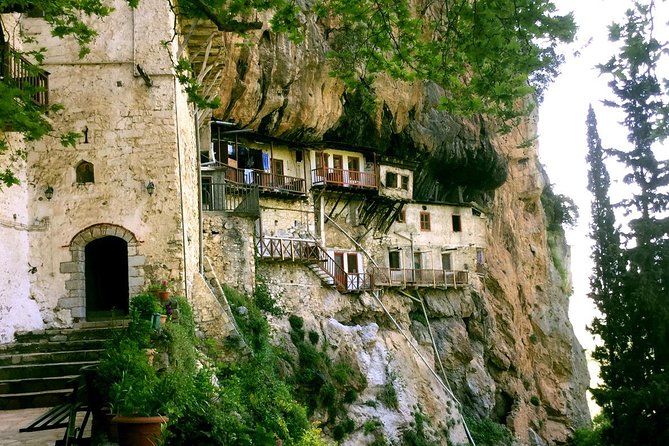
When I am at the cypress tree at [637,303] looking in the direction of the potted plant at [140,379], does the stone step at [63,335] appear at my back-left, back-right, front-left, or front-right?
front-right

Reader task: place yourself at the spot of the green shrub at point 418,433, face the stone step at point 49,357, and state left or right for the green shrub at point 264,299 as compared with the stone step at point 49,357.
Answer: right

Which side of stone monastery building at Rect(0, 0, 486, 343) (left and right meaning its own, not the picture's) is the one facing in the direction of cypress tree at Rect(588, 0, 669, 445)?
left

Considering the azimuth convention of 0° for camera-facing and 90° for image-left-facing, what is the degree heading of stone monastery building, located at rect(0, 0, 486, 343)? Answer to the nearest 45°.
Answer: approximately 0°

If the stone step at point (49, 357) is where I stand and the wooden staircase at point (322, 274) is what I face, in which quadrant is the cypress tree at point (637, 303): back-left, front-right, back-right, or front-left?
front-right

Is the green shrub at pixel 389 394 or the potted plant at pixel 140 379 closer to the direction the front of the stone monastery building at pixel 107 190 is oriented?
the potted plant
